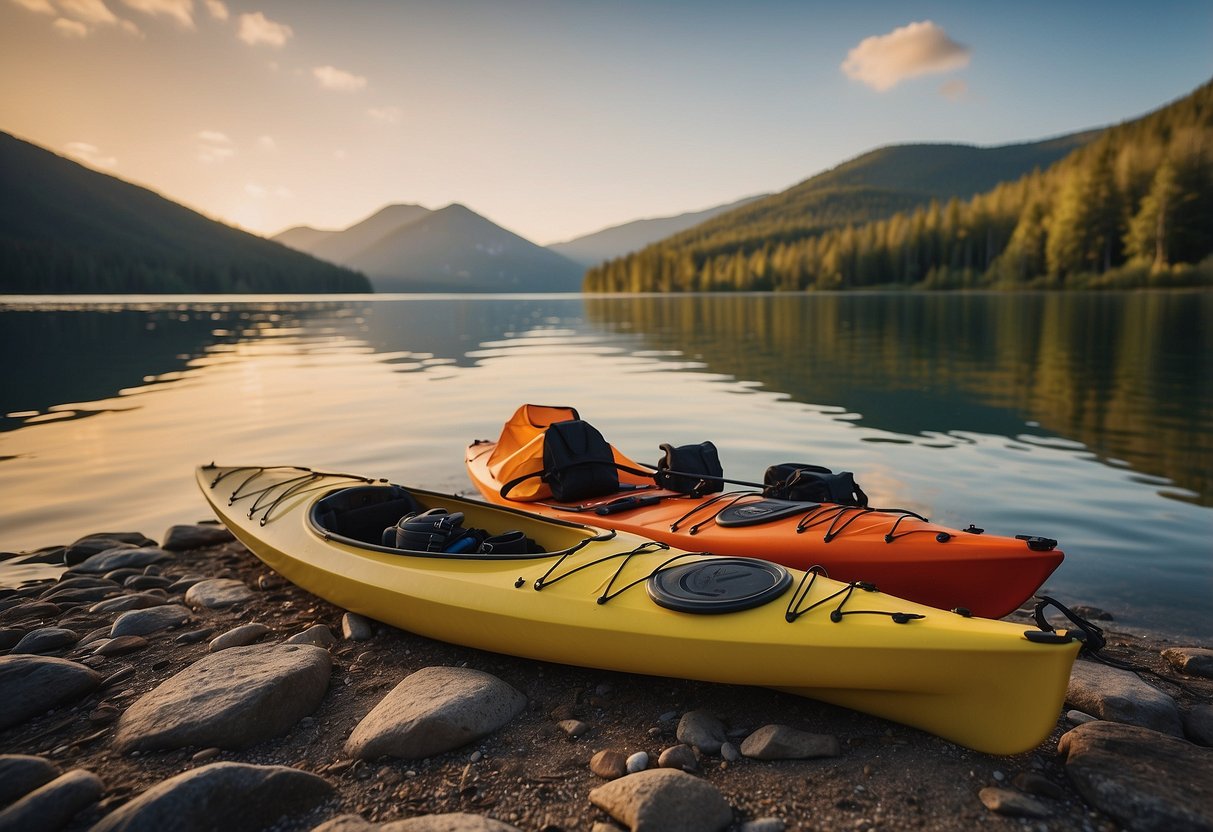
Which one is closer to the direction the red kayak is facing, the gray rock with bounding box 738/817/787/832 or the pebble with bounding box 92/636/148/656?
the gray rock

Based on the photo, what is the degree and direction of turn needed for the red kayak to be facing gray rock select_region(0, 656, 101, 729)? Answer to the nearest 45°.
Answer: approximately 90° to its right

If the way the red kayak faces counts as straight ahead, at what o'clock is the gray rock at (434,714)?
The gray rock is roughly at 3 o'clock from the red kayak.

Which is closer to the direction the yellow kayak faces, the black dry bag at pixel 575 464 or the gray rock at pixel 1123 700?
the gray rock

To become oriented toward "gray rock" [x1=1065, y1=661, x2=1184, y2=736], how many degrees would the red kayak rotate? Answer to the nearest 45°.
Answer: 0° — it already faces it

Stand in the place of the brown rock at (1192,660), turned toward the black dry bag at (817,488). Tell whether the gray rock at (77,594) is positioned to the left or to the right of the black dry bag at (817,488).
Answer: left

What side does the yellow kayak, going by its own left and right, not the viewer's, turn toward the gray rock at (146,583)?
back

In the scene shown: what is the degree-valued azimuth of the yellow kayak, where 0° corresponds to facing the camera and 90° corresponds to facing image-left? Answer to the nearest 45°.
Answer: approximately 315°
